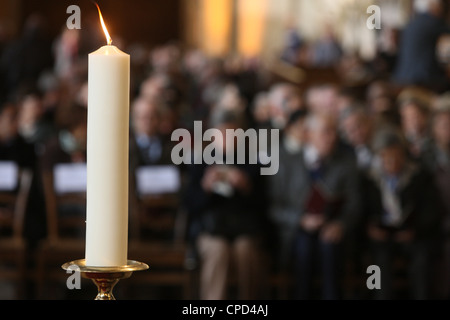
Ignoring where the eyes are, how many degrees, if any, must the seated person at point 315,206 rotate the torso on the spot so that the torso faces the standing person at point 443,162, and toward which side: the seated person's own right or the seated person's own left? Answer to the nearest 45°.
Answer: approximately 135° to the seated person's own left

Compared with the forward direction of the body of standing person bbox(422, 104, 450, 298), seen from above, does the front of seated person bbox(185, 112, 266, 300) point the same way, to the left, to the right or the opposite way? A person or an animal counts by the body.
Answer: the same way

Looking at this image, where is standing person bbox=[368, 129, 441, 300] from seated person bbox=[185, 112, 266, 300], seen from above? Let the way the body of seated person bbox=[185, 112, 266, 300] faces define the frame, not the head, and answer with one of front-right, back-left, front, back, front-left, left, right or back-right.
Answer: left

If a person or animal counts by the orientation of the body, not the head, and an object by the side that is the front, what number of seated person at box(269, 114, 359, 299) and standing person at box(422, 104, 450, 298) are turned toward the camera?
2

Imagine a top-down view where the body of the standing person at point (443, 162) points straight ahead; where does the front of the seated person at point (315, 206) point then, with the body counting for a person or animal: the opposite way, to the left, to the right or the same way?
the same way

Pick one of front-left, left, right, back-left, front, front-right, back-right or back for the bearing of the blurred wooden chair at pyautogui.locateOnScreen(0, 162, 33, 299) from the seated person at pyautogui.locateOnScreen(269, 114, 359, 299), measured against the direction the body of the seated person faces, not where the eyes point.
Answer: right

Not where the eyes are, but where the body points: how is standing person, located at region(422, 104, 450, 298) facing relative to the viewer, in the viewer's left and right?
facing the viewer

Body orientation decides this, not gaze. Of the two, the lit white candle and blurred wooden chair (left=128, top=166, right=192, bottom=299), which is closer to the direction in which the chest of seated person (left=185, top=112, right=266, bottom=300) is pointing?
the lit white candle

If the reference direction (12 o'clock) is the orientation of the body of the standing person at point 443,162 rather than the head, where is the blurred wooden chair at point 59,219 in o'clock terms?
The blurred wooden chair is roughly at 2 o'clock from the standing person.

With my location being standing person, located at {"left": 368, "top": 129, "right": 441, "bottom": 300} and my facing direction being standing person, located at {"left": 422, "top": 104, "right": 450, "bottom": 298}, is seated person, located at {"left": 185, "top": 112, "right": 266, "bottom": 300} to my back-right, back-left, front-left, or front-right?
back-left

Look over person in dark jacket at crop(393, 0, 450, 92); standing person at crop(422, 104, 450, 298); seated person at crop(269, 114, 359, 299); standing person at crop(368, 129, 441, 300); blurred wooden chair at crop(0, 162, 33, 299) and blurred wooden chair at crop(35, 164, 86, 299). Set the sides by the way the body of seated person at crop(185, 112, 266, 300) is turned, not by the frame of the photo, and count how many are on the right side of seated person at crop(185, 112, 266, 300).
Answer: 2

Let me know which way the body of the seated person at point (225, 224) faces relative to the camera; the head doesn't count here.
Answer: toward the camera

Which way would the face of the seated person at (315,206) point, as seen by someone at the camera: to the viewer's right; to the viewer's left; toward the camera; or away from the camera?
toward the camera
